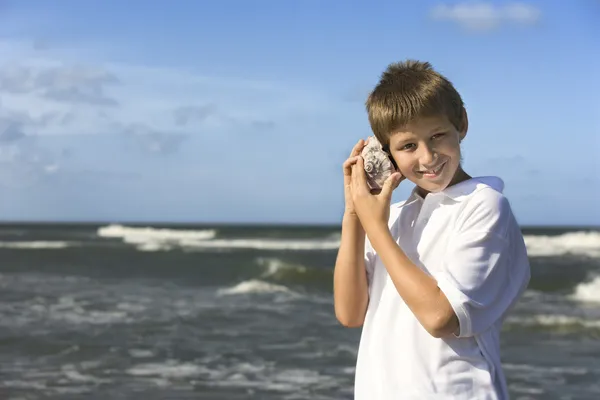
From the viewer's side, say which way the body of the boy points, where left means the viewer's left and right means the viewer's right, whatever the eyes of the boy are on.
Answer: facing the viewer and to the left of the viewer

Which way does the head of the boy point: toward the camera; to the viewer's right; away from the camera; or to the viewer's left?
toward the camera
